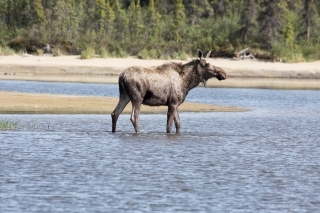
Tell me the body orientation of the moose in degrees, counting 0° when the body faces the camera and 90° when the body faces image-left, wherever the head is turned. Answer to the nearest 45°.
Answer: approximately 270°
